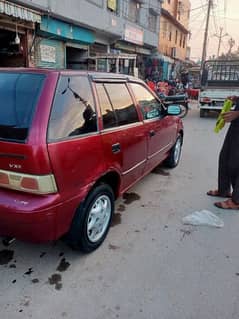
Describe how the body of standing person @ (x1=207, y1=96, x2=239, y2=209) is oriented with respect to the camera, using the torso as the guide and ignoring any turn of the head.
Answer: to the viewer's left

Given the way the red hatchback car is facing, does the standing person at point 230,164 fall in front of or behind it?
in front

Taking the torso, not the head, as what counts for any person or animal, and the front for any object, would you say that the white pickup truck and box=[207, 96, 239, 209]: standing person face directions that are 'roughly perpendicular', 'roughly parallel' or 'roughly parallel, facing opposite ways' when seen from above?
roughly perpendicular

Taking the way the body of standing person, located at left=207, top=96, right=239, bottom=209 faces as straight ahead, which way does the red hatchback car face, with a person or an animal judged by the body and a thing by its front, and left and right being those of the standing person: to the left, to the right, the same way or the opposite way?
to the right

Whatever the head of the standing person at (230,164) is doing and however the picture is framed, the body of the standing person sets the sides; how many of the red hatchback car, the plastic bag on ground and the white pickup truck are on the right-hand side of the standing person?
1

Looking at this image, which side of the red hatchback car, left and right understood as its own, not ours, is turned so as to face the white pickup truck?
front

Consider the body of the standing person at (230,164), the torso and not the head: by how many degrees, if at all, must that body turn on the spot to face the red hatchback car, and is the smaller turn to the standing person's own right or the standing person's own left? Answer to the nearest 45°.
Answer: approximately 45° to the standing person's own left

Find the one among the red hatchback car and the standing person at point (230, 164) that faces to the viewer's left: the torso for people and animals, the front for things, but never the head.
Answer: the standing person

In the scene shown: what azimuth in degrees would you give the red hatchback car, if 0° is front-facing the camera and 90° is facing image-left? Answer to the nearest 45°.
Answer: approximately 225°
